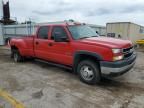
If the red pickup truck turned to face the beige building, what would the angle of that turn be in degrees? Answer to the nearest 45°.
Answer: approximately 135° to its left

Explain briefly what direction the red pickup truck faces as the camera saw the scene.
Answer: facing the viewer and to the right of the viewer
